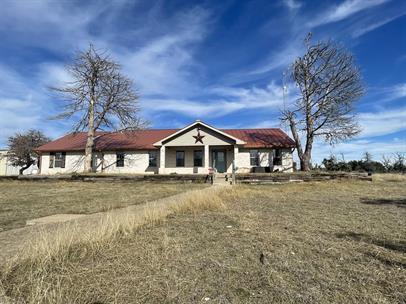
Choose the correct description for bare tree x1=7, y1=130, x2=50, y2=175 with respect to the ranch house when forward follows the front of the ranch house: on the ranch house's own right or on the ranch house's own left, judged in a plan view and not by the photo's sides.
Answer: on the ranch house's own right

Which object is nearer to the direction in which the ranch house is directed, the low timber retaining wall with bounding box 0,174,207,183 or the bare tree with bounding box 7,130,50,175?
the low timber retaining wall

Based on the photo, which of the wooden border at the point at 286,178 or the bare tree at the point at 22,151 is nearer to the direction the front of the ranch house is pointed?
the wooden border

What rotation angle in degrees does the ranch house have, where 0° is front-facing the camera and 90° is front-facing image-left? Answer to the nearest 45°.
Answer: approximately 0°
